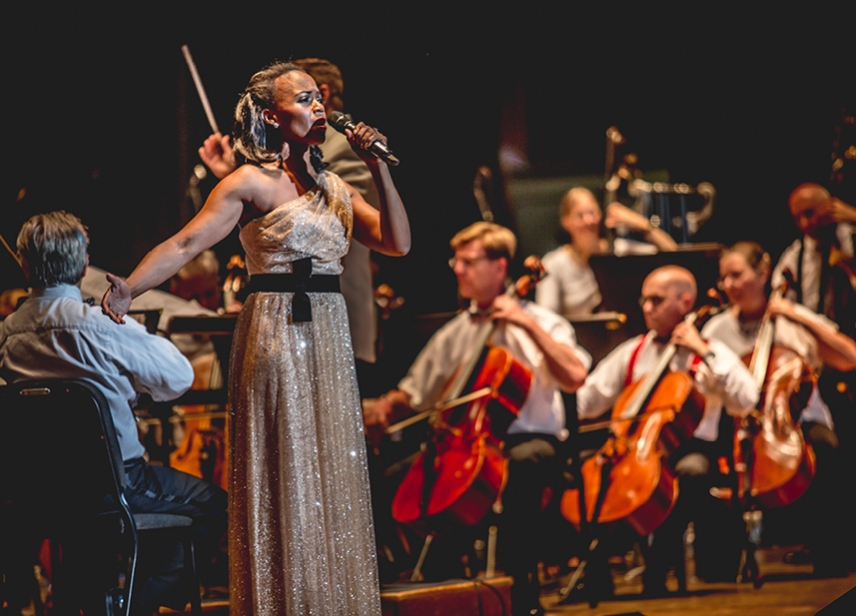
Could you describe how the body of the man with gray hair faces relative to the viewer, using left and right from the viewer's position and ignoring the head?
facing away from the viewer and to the right of the viewer

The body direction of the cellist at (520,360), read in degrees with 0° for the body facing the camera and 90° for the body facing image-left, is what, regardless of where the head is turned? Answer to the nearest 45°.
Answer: approximately 45°

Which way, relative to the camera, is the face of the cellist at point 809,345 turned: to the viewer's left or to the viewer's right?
to the viewer's left

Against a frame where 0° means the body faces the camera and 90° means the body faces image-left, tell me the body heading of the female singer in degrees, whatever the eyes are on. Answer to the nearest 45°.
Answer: approximately 315°

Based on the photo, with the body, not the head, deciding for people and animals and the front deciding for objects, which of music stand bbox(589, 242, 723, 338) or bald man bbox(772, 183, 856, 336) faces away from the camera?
the music stand

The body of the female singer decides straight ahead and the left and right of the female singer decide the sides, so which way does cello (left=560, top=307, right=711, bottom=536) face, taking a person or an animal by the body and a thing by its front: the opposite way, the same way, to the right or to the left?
to the right

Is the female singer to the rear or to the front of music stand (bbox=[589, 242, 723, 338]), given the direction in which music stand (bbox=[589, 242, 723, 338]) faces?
to the rear

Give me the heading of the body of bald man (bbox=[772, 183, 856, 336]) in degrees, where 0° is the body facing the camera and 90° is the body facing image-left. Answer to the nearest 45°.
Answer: approximately 45°

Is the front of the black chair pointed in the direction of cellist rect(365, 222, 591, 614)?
yes
